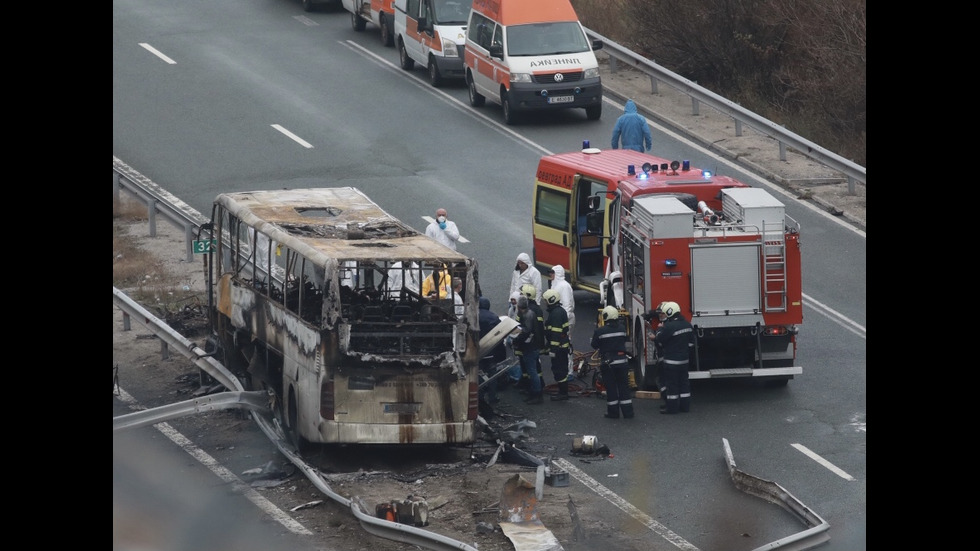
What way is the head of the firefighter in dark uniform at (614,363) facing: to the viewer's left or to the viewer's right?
to the viewer's left

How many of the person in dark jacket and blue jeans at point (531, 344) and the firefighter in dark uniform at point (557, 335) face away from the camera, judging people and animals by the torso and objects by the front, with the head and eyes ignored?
0

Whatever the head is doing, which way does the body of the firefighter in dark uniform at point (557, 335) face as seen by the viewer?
to the viewer's left

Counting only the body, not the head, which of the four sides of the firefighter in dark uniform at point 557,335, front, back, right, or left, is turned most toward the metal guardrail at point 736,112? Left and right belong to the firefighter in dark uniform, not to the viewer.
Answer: right

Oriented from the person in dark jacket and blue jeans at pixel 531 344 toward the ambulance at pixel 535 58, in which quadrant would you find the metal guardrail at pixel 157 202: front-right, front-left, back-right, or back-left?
front-left

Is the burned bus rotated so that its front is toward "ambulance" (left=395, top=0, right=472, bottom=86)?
yes

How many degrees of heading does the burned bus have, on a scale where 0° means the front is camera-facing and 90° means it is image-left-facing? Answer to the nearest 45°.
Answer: approximately 180°

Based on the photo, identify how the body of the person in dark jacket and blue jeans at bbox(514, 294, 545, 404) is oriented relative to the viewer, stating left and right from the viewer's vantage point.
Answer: facing to the left of the viewer

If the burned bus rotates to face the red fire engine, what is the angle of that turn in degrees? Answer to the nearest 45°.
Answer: approximately 45° to its right

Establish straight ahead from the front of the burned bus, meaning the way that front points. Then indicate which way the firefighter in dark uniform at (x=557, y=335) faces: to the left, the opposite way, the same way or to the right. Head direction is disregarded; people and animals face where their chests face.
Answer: to the left

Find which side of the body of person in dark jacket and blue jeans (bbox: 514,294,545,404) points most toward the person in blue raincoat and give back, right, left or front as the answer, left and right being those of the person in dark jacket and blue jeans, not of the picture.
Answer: right
